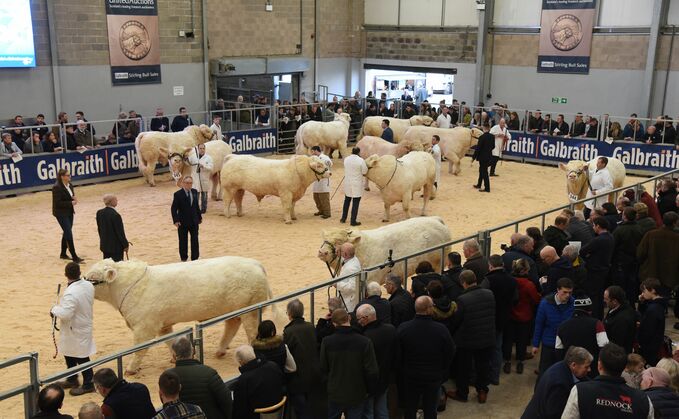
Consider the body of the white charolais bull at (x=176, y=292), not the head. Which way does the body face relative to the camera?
to the viewer's left

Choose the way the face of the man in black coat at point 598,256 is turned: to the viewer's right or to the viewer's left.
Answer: to the viewer's left

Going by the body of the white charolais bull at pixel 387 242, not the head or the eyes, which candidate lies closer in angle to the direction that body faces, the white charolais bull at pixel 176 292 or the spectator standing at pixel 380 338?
the white charolais bull

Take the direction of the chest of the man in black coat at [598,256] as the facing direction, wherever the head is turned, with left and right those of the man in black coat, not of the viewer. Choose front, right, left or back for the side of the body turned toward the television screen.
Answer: front

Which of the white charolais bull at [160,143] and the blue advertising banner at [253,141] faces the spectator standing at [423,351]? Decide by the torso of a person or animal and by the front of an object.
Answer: the blue advertising banner

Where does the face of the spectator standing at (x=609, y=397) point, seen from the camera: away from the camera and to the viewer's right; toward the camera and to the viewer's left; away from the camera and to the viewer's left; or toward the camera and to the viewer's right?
away from the camera and to the viewer's left

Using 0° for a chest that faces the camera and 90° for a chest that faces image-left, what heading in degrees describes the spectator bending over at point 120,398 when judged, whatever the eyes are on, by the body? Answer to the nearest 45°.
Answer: approximately 135°

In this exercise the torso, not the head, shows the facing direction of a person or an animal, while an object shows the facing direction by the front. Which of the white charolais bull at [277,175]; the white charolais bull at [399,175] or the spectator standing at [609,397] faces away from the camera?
the spectator standing

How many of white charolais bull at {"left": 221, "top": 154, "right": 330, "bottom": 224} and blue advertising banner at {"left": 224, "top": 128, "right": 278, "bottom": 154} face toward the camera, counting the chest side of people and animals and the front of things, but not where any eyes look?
1

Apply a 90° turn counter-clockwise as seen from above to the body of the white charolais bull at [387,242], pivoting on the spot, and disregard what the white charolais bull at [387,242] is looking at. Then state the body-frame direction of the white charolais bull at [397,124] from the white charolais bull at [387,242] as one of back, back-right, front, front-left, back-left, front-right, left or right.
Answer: back

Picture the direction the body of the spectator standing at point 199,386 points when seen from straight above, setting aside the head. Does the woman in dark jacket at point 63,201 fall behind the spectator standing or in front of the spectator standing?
in front

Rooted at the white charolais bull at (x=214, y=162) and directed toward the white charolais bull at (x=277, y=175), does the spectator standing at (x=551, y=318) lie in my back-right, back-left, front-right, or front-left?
front-right

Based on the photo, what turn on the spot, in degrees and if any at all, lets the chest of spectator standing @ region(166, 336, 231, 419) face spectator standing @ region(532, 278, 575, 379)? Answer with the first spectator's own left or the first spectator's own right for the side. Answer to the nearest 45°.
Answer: approximately 90° to the first spectator's own right

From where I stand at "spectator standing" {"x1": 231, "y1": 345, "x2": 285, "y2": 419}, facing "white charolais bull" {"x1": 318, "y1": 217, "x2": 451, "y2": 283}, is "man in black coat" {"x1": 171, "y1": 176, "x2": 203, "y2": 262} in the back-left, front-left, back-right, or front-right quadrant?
front-left

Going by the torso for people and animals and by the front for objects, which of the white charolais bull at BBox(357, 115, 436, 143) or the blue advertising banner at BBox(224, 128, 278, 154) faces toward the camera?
the blue advertising banner

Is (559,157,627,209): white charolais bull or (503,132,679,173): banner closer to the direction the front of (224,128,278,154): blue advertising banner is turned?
the white charolais bull

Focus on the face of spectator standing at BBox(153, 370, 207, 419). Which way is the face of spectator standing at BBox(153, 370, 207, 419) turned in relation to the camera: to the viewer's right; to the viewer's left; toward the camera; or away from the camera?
away from the camera

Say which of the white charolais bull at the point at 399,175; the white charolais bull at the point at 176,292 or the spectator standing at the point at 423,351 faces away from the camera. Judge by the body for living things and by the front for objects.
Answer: the spectator standing
